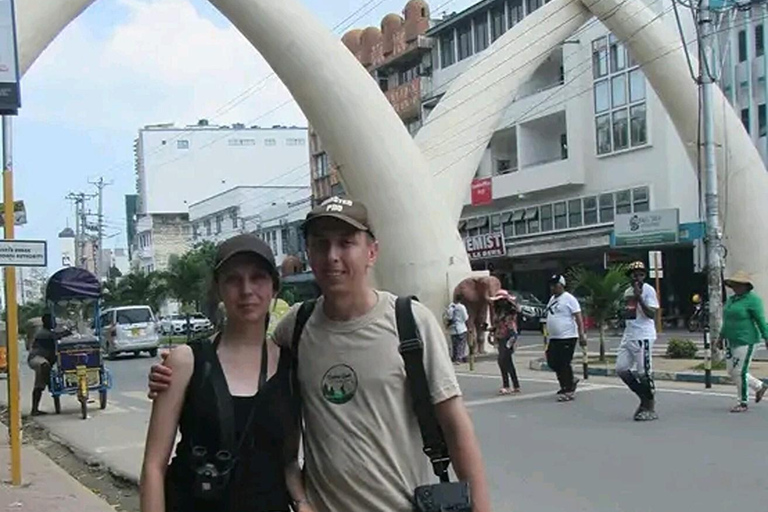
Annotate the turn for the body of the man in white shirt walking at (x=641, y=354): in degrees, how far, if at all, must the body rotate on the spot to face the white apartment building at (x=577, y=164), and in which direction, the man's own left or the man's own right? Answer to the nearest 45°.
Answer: approximately 135° to the man's own right

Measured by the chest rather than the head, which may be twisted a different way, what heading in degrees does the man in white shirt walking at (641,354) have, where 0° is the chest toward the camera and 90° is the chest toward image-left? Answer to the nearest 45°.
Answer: approximately 45°

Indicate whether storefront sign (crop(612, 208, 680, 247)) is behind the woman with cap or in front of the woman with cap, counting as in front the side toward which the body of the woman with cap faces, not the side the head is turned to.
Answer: behind

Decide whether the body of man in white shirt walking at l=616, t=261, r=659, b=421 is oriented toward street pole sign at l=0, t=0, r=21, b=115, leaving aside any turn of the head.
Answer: yes

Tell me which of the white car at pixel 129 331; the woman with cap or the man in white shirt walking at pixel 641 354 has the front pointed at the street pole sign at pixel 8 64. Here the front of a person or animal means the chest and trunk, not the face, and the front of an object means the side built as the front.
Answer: the man in white shirt walking

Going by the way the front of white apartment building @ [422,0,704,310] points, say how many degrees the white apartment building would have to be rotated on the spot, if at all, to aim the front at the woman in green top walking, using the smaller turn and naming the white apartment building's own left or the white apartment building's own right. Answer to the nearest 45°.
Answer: approximately 45° to the white apartment building's own left
